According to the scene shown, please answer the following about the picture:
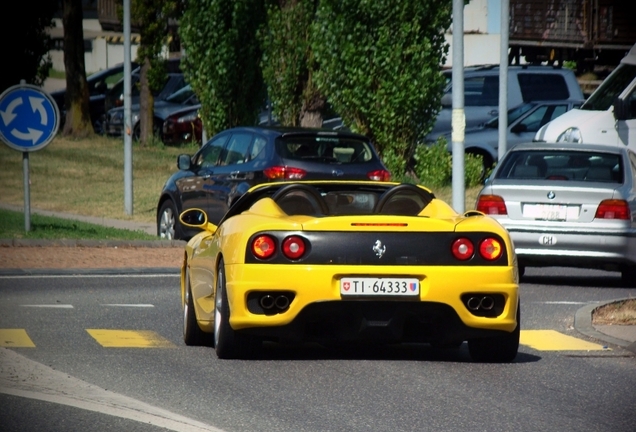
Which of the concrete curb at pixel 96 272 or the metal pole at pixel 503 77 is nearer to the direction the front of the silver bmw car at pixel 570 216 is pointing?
the metal pole

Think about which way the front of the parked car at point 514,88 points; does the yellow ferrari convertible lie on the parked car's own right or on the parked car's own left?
on the parked car's own left

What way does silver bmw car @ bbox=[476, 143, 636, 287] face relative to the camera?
away from the camera

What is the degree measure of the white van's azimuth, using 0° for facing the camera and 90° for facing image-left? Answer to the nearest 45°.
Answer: approximately 45°

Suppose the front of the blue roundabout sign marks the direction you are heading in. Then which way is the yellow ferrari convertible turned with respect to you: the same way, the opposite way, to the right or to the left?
the opposite way

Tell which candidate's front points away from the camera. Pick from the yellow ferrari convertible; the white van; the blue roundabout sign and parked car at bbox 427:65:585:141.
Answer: the yellow ferrari convertible

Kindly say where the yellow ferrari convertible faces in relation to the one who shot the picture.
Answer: facing away from the viewer

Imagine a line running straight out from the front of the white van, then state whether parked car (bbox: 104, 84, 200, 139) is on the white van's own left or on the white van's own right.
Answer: on the white van's own right

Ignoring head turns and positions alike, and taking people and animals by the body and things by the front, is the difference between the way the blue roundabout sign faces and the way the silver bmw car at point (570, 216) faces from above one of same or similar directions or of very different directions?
very different directions

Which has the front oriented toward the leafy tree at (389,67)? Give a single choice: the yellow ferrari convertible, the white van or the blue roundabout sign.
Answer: the yellow ferrari convertible

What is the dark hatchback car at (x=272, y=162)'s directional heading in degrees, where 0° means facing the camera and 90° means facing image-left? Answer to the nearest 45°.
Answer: approximately 135°
